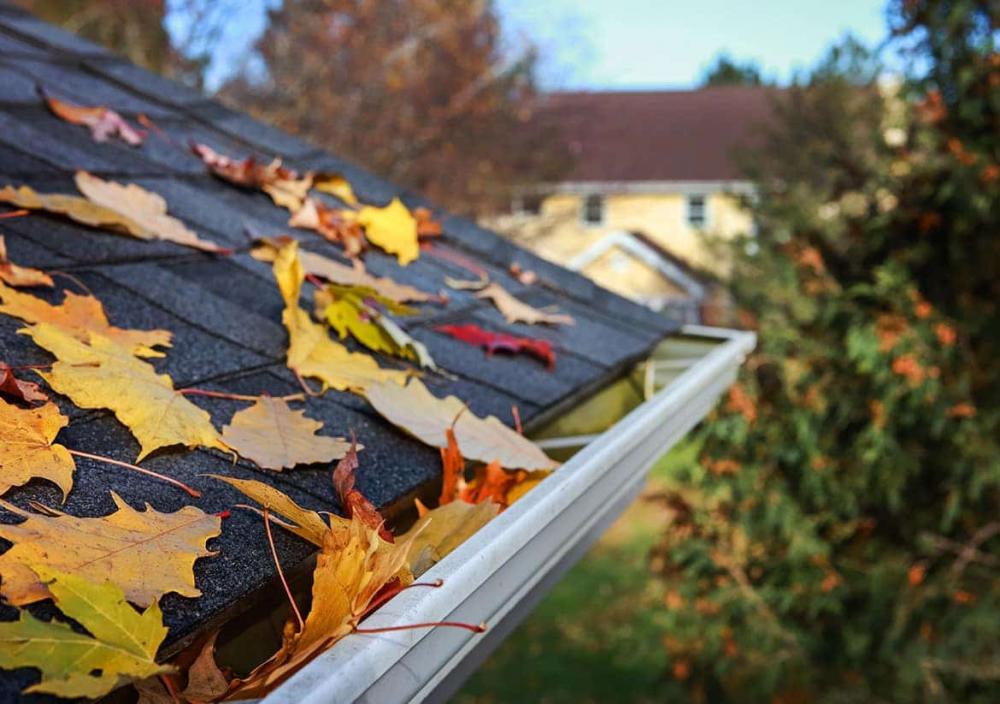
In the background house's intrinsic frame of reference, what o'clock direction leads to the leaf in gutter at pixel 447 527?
The leaf in gutter is roughly at 12 o'clock from the background house.

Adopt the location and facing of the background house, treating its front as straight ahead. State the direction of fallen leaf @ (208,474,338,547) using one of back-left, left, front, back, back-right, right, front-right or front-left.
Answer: front

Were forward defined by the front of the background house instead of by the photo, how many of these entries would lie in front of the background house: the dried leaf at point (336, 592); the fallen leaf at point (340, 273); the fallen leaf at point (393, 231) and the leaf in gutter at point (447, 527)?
4

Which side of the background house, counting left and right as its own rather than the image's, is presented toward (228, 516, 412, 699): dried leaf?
front

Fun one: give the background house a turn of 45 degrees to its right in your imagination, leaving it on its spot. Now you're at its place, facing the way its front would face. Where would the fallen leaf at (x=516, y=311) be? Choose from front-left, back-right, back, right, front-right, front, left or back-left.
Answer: front-left

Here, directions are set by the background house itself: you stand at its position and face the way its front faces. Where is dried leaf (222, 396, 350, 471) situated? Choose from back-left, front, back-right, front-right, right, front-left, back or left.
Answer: front

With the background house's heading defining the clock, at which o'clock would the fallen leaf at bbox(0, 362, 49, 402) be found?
The fallen leaf is roughly at 12 o'clock from the background house.

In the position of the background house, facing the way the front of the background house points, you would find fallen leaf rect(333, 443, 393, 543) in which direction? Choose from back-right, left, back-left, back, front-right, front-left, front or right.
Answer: front

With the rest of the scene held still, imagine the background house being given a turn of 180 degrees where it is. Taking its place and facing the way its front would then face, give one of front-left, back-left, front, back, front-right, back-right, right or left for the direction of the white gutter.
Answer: back

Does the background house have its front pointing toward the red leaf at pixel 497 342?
yes

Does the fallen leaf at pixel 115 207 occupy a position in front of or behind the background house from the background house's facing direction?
in front

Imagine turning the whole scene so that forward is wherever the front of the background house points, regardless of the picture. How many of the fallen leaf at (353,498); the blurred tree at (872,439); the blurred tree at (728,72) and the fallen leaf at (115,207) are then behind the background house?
1

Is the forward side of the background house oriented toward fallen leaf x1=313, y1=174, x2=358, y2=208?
yes

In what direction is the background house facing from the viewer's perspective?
toward the camera

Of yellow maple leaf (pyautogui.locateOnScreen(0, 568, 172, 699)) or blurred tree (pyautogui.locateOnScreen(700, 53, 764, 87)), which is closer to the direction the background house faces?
the yellow maple leaf

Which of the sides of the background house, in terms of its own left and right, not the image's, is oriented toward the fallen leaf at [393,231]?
front

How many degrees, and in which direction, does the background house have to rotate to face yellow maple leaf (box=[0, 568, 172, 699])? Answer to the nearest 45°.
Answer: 0° — it already faces it

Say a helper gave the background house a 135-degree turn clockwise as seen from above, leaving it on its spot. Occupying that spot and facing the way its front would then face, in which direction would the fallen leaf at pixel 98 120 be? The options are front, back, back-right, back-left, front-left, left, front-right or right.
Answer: back-left

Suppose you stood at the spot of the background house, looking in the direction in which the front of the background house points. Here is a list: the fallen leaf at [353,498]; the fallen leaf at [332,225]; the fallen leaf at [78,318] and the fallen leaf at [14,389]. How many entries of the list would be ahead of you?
4

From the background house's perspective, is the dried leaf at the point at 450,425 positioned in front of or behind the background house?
in front
